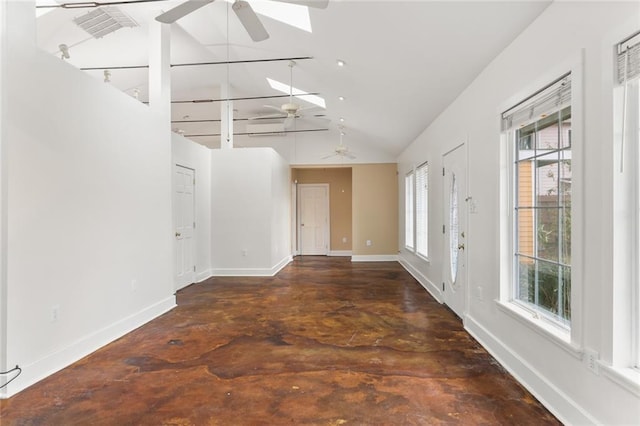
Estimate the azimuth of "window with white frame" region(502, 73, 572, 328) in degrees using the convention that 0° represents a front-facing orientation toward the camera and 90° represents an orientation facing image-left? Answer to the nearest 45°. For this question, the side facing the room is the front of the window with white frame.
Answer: approximately 45°

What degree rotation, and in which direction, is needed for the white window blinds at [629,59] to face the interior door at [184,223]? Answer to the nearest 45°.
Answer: approximately 45° to its right

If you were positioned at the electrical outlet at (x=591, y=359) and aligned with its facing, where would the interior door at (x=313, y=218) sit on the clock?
The interior door is roughly at 3 o'clock from the electrical outlet.

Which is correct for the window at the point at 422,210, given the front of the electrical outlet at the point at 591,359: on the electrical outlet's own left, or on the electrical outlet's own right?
on the electrical outlet's own right

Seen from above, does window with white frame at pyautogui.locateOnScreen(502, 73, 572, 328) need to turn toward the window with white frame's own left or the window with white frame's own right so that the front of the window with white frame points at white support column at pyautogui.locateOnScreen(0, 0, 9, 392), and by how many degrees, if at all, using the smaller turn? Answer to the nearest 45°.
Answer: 0° — it already faces it

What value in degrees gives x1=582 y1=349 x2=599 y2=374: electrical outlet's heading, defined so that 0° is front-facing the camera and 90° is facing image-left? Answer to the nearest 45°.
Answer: approximately 45°

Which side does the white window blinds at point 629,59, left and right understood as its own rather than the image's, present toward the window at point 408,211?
right

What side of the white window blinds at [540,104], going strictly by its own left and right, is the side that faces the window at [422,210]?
right
